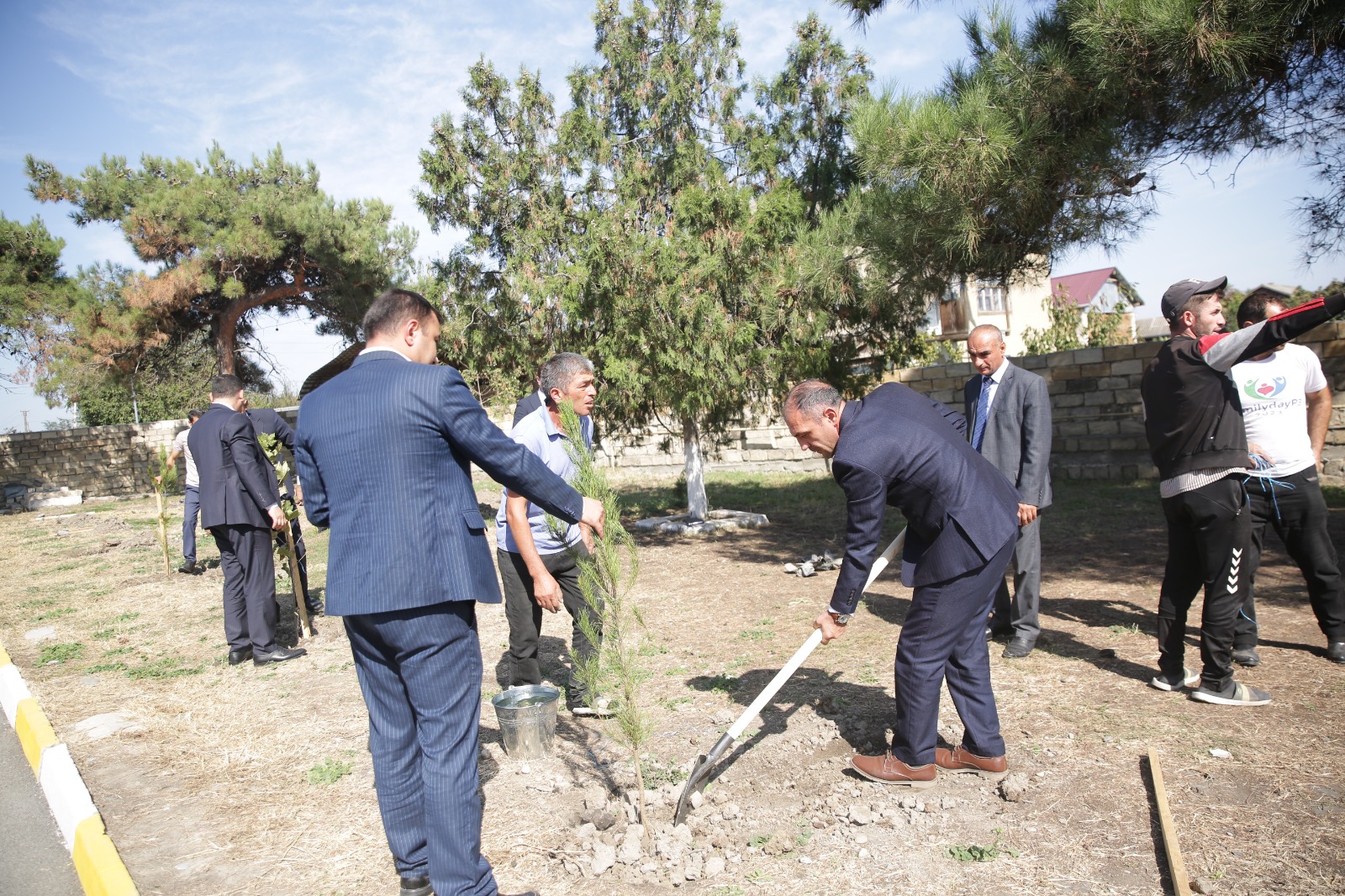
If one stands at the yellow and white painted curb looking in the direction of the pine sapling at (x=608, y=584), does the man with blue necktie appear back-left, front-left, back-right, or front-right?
front-left

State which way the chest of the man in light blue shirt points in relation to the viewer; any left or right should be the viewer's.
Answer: facing the viewer and to the right of the viewer

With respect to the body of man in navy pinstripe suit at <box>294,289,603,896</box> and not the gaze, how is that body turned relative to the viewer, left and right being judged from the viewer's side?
facing away from the viewer and to the right of the viewer

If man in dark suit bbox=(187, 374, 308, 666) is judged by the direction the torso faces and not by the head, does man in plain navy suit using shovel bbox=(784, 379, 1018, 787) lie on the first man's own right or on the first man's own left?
on the first man's own right

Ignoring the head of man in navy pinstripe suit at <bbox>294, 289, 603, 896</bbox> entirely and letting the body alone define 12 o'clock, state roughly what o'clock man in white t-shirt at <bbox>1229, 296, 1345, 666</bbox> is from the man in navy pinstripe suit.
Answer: The man in white t-shirt is roughly at 1 o'clock from the man in navy pinstripe suit.

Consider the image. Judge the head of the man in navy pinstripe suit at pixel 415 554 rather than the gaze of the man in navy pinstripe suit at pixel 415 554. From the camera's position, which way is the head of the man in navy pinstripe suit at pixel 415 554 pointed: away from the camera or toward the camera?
away from the camera

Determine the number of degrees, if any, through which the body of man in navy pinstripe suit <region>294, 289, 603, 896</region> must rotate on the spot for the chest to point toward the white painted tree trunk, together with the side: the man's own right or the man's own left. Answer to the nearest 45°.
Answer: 0° — they already face it

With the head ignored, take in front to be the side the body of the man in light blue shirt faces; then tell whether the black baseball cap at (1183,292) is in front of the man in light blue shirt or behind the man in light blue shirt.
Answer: in front

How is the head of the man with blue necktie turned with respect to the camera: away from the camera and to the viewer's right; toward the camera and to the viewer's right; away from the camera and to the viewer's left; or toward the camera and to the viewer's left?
toward the camera and to the viewer's left
